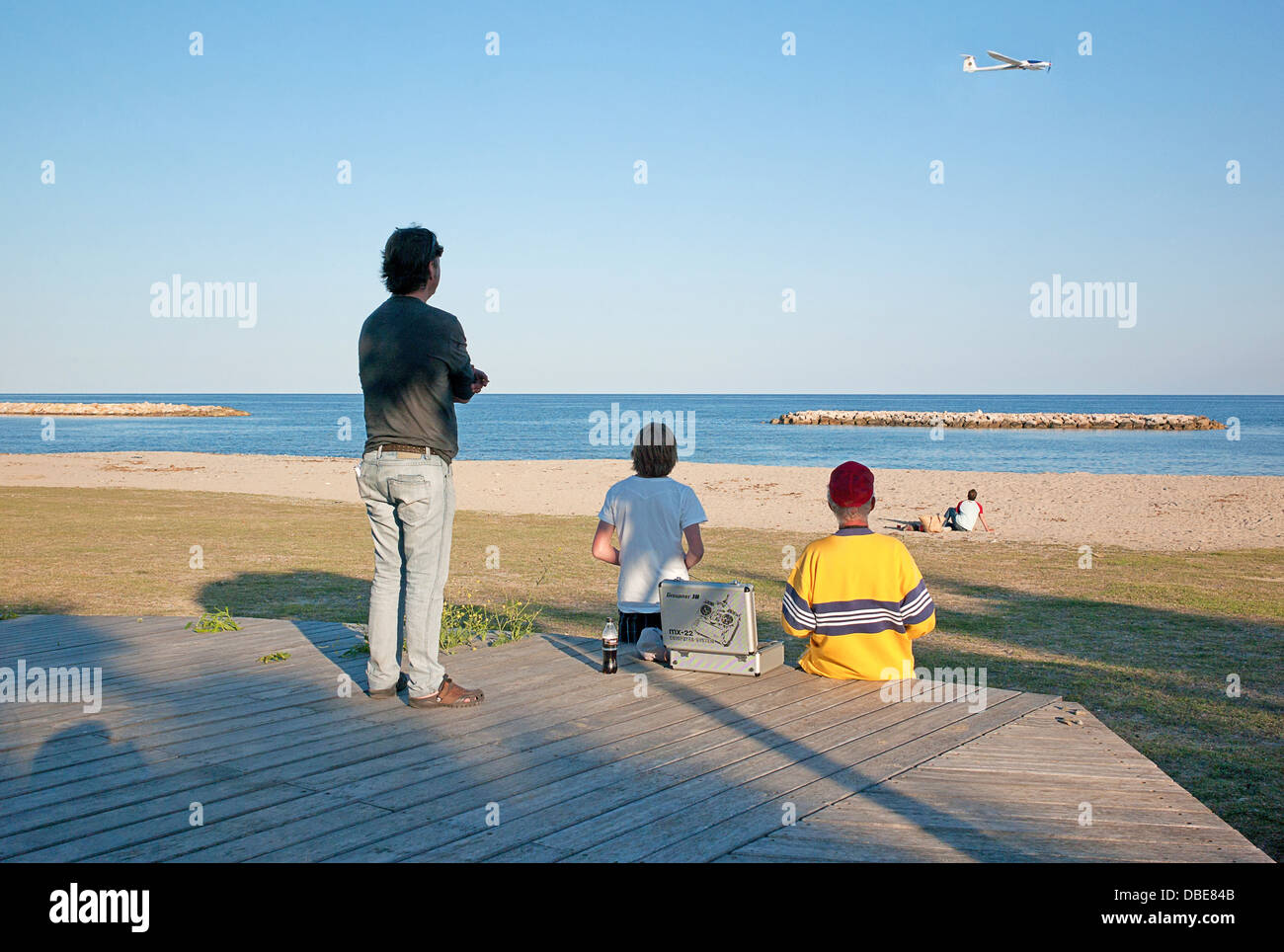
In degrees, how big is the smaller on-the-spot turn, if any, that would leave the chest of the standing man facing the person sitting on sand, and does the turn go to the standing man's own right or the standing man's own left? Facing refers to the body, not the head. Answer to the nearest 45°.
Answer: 0° — they already face them

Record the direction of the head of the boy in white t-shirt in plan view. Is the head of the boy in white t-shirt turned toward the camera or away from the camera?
away from the camera

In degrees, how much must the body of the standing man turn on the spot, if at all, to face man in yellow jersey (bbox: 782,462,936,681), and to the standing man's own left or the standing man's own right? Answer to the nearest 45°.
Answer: approximately 45° to the standing man's own right

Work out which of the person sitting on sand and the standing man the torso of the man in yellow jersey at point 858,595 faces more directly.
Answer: the person sitting on sand

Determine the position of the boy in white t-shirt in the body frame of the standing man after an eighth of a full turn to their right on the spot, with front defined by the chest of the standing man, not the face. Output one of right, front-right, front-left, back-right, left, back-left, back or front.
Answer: front-left

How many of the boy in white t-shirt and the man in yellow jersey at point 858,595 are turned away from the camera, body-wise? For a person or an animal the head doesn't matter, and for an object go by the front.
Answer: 2

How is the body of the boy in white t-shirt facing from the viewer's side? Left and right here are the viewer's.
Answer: facing away from the viewer

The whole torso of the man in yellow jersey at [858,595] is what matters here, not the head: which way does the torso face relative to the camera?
away from the camera

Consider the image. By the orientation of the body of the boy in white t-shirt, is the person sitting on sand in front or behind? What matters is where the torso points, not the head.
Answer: in front

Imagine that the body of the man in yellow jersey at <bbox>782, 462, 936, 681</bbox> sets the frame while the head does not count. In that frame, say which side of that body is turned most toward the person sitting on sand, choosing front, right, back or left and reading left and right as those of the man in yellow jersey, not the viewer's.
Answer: front

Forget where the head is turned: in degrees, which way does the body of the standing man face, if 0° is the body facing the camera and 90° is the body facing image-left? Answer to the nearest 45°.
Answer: approximately 225°

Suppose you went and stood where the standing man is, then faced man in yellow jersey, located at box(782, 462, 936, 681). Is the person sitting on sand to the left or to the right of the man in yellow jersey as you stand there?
left

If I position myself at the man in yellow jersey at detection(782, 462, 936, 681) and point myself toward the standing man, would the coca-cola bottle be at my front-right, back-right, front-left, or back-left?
front-right
